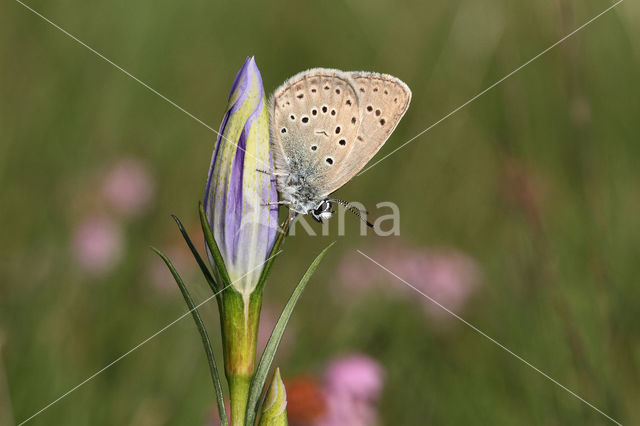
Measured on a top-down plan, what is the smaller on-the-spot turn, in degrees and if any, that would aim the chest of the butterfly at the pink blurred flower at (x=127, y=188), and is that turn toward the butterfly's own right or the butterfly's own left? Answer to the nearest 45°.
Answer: approximately 135° to the butterfly's own left

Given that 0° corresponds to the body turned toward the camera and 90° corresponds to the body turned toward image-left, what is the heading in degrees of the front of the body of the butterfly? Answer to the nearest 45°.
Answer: approximately 270°
